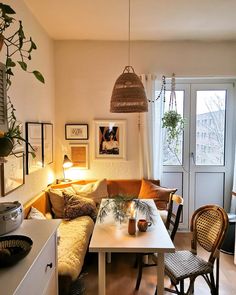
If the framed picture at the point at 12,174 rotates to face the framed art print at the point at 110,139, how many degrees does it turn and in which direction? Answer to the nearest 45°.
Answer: approximately 90° to its left

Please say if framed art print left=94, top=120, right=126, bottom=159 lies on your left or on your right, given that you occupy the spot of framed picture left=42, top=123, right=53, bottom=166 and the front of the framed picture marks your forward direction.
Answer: on your left

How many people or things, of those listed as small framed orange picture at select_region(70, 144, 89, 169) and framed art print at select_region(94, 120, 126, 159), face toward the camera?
2
